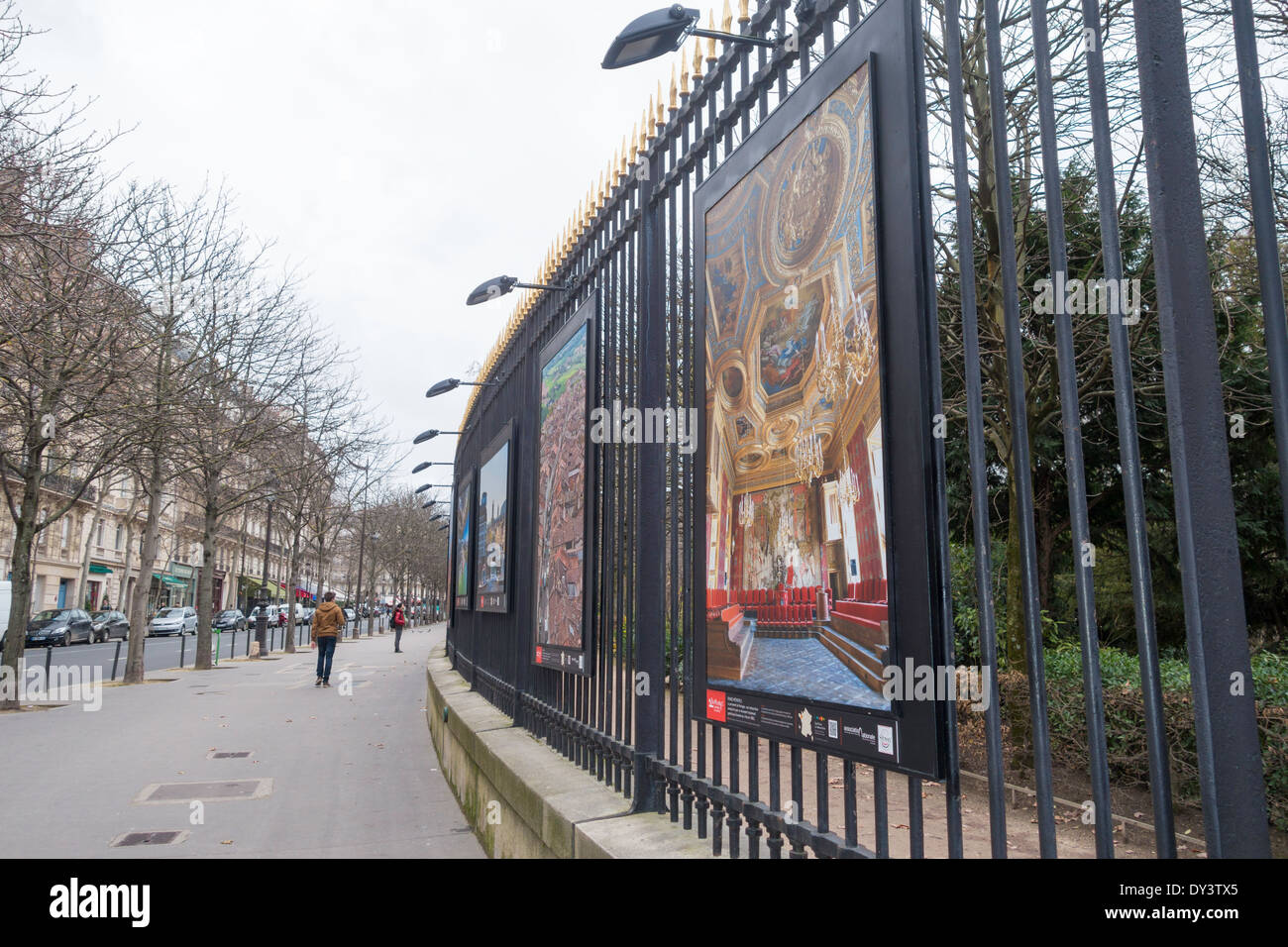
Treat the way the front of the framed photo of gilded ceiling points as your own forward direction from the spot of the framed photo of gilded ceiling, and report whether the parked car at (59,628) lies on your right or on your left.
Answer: on your right

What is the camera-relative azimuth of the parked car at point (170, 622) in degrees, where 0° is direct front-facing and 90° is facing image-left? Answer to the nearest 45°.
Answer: approximately 45°

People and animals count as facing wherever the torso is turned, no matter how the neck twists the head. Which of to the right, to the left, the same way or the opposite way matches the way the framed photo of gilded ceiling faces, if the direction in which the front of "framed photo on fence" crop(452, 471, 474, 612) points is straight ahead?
the same way

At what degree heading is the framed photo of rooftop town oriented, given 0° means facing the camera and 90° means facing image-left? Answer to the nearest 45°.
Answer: approximately 90°

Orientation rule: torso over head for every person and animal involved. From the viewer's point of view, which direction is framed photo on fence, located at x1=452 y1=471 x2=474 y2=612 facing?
to the viewer's left

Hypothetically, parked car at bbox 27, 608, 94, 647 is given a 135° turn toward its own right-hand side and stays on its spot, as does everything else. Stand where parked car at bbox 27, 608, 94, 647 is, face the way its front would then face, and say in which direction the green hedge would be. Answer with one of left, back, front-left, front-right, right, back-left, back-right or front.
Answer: back

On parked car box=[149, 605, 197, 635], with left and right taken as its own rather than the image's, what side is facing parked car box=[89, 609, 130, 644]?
front

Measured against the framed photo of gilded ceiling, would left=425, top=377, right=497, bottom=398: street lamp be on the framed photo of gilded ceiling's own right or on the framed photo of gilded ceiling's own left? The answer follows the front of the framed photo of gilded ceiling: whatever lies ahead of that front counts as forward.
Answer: on the framed photo of gilded ceiling's own right

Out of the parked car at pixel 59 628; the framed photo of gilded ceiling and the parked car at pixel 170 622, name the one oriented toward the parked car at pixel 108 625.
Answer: the parked car at pixel 170 622

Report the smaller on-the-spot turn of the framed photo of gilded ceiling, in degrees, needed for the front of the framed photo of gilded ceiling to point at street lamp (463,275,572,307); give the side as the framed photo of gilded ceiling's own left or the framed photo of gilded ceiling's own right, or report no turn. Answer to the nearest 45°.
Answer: approximately 90° to the framed photo of gilded ceiling's own right

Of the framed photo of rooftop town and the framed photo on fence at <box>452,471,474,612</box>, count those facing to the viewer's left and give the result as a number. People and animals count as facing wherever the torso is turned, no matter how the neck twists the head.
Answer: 2

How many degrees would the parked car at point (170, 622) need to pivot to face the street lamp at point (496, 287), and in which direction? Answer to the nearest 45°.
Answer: approximately 45° to its left

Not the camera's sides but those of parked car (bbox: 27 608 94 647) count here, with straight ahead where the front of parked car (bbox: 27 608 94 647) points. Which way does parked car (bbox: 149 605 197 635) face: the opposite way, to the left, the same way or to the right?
the same way
